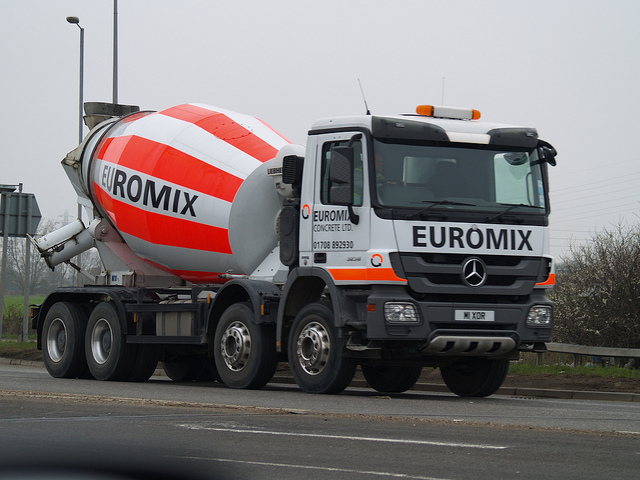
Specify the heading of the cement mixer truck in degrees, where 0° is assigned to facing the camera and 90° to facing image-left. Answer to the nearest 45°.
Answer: approximately 315°

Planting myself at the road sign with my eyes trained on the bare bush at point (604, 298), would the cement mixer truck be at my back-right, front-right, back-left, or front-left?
front-right

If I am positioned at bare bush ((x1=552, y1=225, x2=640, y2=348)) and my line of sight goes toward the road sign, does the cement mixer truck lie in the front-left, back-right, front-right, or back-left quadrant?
front-left

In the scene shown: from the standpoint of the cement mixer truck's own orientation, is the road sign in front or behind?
behind

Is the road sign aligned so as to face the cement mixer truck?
no

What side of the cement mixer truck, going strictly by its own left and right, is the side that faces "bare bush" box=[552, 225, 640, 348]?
left

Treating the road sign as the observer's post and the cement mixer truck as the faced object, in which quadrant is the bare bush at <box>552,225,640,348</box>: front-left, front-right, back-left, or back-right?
front-left

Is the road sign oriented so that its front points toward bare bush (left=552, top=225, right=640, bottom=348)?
no

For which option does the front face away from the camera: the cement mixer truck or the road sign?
the road sign

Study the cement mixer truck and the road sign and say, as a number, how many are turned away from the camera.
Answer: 1

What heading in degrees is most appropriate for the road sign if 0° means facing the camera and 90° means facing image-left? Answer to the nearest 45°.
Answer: approximately 180°
